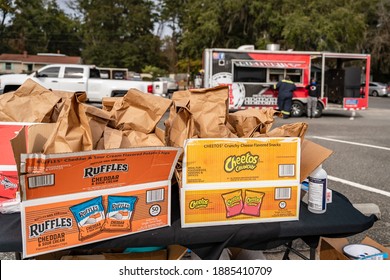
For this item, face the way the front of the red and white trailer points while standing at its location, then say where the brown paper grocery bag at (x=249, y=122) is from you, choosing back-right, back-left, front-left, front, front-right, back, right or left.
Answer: left

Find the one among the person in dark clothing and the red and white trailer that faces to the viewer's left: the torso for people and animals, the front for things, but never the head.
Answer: the red and white trailer

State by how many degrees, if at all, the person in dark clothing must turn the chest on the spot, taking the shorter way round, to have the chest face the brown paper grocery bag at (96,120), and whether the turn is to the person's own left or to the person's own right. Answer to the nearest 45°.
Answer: approximately 180°

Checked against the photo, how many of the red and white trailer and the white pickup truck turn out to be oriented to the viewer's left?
2

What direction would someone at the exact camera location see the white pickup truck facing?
facing to the left of the viewer

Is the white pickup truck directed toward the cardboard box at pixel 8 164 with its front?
no

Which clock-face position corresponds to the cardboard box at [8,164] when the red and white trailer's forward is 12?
The cardboard box is roughly at 9 o'clock from the red and white trailer.

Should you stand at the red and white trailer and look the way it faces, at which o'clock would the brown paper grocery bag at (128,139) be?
The brown paper grocery bag is roughly at 9 o'clock from the red and white trailer.

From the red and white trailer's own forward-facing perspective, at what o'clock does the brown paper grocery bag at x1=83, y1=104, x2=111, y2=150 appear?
The brown paper grocery bag is roughly at 9 o'clock from the red and white trailer.

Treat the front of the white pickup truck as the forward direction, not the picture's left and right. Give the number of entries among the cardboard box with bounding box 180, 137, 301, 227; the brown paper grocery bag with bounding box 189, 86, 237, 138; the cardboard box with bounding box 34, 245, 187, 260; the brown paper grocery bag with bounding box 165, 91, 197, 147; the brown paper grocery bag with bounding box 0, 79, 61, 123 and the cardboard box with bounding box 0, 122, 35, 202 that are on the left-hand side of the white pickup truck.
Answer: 6

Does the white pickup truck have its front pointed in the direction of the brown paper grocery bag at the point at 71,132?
no
